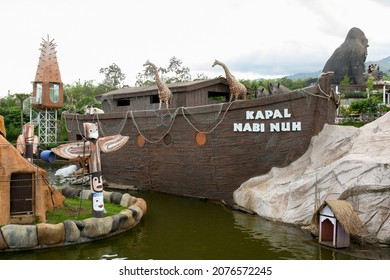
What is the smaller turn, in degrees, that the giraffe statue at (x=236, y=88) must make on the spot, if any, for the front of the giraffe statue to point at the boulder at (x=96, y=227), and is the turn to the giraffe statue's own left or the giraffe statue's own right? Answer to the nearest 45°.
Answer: approximately 45° to the giraffe statue's own left

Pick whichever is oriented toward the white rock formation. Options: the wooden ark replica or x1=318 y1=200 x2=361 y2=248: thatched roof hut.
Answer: the wooden ark replica

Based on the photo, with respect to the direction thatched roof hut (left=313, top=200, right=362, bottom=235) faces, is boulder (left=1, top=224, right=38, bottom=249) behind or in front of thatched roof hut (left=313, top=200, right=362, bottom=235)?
in front

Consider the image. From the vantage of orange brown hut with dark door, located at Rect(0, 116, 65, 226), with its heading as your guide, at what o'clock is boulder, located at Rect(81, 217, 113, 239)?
The boulder is roughly at 10 o'clock from the orange brown hut with dark door.

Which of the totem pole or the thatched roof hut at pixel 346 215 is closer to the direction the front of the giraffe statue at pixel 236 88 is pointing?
the totem pole

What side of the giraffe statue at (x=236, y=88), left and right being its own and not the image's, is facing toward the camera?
left

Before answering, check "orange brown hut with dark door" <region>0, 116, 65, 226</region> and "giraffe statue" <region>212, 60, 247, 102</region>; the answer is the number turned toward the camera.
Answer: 1

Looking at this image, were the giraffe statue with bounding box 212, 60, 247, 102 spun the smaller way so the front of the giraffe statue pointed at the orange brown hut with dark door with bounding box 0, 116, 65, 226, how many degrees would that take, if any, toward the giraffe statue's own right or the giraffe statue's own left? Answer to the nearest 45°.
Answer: approximately 45° to the giraffe statue's own left

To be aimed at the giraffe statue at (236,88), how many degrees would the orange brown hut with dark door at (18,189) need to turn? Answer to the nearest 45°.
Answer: approximately 135° to its left

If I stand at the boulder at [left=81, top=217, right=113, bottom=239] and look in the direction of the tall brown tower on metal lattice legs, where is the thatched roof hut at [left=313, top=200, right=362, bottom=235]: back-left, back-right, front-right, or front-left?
back-right

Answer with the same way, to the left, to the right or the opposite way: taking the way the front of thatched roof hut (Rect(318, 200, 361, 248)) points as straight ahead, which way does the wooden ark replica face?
to the left

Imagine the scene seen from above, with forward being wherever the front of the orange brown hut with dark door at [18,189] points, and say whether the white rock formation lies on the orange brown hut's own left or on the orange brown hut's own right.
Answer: on the orange brown hut's own left

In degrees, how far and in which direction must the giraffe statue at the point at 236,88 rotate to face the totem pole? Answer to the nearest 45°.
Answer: approximately 45° to its left

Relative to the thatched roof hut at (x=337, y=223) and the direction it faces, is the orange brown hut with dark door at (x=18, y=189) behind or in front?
in front

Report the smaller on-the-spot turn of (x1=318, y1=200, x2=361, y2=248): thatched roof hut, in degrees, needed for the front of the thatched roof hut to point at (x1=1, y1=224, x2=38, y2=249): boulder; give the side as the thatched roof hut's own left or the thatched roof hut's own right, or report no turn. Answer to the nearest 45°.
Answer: approximately 45° to the thatched roof hut's own right

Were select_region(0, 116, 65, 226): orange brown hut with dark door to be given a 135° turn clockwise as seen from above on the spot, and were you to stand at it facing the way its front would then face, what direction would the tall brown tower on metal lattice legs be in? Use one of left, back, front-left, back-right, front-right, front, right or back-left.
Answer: front-right
